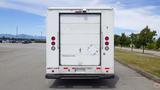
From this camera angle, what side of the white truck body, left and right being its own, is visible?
back
